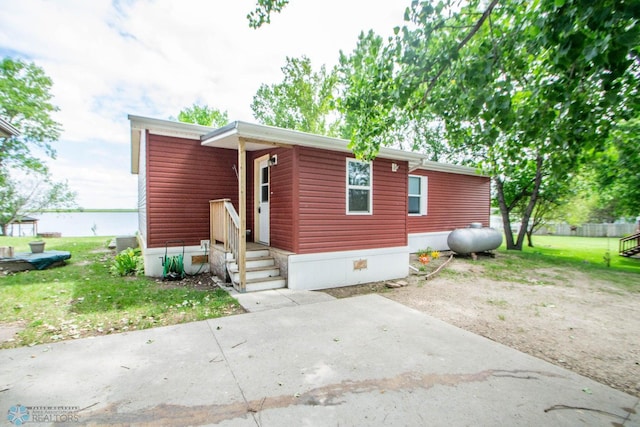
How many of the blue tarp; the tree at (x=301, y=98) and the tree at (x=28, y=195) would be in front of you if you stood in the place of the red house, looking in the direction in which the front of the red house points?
0

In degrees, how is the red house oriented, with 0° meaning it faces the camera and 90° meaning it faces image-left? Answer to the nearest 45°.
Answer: approximately 315°

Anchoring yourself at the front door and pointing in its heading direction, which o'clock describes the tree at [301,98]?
The tree is roughly at 5 o'clock from the front door.

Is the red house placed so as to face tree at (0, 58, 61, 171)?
no

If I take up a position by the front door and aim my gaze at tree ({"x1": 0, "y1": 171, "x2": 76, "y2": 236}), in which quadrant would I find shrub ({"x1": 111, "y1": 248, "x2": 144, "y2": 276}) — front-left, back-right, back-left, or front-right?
front-left

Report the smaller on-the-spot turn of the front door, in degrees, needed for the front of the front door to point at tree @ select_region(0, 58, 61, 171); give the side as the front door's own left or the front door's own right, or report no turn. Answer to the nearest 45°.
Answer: approximately 90° to the front door's own right

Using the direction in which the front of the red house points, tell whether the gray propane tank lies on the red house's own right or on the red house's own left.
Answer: on the red house's own left

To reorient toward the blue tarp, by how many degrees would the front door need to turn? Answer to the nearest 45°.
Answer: approximately 45° to its right

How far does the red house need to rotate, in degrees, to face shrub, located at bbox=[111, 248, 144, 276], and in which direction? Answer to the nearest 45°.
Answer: approximately 135° to its right

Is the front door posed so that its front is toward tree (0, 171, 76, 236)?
no

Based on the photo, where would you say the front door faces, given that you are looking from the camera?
facing the viewer and to the left of the viewer

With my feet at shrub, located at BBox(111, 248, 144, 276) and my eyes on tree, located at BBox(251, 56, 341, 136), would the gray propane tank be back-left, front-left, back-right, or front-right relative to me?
front-right

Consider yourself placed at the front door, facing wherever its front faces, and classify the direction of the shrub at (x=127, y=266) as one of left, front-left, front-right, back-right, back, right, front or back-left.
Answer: front-right
